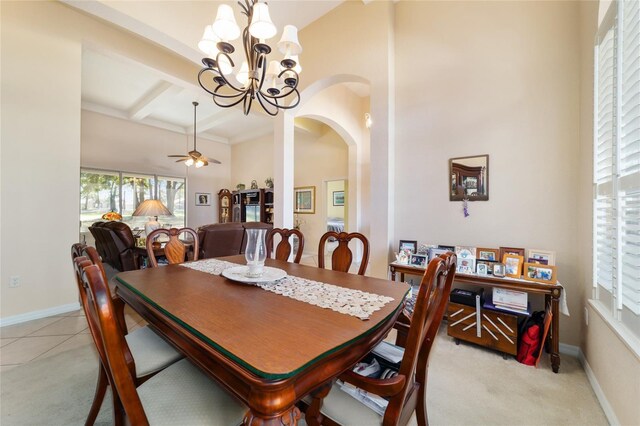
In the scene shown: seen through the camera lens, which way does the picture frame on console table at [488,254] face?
facing the viewer

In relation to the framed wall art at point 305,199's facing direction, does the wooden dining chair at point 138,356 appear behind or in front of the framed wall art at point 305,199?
in front

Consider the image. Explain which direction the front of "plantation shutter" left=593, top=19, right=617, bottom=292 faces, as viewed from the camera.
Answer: facing to the left of the viewer

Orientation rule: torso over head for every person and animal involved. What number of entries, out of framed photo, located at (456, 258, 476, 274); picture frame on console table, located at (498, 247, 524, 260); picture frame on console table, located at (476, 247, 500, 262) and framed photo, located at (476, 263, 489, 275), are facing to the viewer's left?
0

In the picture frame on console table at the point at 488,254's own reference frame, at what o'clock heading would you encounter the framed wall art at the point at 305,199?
The framed wall art is roughly at 4 o'clock from the picture frame on console table.

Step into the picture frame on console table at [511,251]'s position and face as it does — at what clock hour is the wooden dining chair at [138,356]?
The wooden dining chair is roughly at 1 o'clock from the picture frame on console table.

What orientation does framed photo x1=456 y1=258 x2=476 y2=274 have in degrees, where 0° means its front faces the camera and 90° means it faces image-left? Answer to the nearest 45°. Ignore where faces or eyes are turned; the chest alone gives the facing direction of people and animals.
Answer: approximately 0°

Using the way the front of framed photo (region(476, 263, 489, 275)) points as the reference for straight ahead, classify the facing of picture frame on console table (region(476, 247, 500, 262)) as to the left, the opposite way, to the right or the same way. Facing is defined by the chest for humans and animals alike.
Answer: the same way

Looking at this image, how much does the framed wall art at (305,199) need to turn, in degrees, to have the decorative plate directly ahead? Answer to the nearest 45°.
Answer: approximately 45° to its left

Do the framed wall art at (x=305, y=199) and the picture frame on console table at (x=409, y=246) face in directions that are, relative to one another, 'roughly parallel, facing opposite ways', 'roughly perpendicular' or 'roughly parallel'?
roughly parallel

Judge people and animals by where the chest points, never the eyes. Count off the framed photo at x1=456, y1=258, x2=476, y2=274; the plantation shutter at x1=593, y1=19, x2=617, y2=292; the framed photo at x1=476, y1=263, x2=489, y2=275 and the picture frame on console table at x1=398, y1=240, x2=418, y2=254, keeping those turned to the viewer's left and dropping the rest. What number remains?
1

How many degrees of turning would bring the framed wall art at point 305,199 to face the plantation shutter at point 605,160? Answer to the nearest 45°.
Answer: approximately 45° to its left

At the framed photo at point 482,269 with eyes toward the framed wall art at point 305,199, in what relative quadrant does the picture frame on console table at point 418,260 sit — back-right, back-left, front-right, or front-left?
front-left

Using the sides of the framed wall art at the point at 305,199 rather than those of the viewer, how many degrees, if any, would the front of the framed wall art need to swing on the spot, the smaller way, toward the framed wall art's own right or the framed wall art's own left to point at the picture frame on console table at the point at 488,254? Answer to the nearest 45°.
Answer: approximately 45° to the framed wall art's own left

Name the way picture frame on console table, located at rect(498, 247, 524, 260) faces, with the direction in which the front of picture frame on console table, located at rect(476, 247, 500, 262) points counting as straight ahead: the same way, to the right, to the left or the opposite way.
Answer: the same way
